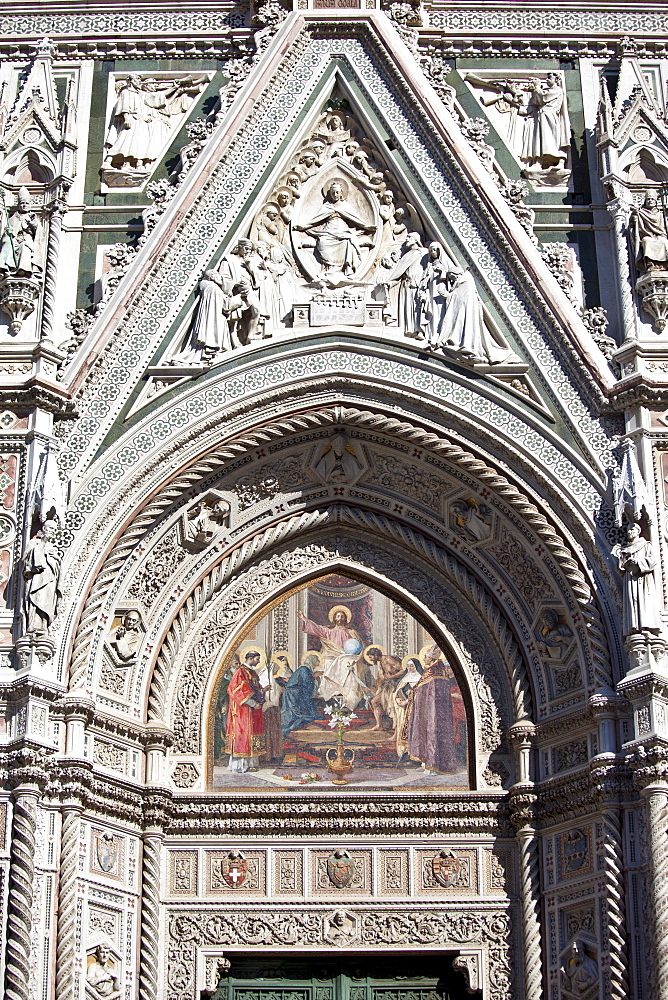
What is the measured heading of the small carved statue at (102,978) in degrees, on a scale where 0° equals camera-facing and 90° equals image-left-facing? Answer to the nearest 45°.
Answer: approximately 315°
